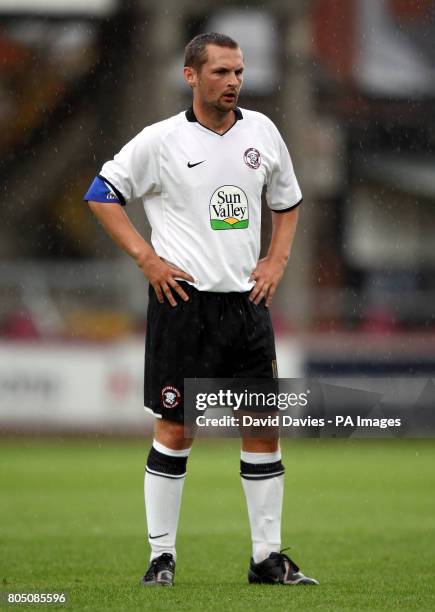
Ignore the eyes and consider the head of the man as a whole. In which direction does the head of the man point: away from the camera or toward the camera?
toward the camera

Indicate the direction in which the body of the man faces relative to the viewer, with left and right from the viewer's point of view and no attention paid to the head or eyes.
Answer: facing the viewer and to the right of the viewer
